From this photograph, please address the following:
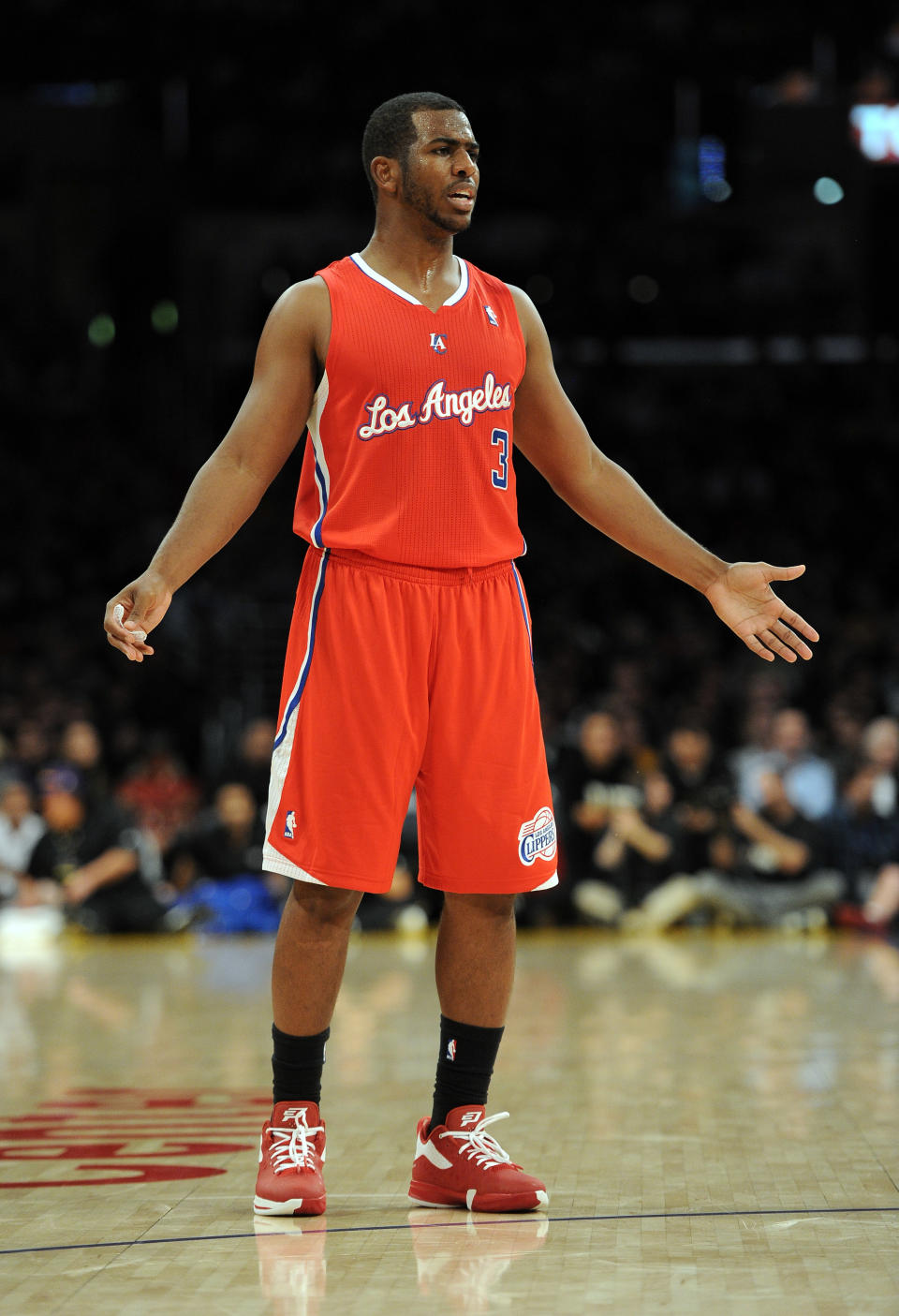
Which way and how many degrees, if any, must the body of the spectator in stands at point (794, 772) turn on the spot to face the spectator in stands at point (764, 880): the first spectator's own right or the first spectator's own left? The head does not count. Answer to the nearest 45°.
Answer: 0° — they already face them

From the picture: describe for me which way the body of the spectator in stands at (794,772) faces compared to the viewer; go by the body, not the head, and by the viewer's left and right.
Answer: facing the viewer

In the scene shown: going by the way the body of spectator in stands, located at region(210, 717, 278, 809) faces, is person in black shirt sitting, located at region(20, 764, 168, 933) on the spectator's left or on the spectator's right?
on the spectator's right

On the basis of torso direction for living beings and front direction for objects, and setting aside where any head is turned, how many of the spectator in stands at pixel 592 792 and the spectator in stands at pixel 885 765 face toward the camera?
2

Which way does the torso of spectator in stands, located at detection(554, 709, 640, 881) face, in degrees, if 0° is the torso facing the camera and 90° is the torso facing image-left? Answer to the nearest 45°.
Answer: approximately 0°

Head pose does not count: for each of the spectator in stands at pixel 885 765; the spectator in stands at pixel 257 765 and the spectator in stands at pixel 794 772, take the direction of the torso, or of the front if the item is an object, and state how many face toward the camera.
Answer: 3

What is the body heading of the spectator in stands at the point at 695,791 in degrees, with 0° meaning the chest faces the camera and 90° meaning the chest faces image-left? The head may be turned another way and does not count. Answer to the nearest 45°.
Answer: approximately 0°

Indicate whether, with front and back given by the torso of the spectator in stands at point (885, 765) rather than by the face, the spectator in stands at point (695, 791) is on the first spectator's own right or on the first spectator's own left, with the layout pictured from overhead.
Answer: on the first spectator's own right

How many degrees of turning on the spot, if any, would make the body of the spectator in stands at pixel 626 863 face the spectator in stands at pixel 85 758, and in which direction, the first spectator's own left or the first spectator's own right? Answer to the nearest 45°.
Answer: approximately 45° to the first spectator's own right

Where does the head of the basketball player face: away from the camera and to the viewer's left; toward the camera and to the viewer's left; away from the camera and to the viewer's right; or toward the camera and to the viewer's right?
toward the camera and to the viewer's right

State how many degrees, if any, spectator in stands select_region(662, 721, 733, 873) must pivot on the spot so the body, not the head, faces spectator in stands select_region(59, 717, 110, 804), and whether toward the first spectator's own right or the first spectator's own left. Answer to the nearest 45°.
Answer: approximately 90° to the first spectator's own right

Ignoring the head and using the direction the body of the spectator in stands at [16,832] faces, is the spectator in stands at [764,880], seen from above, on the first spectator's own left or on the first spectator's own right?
on the first spectator's own left

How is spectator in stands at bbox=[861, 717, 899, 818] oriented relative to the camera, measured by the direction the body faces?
toward the camera
